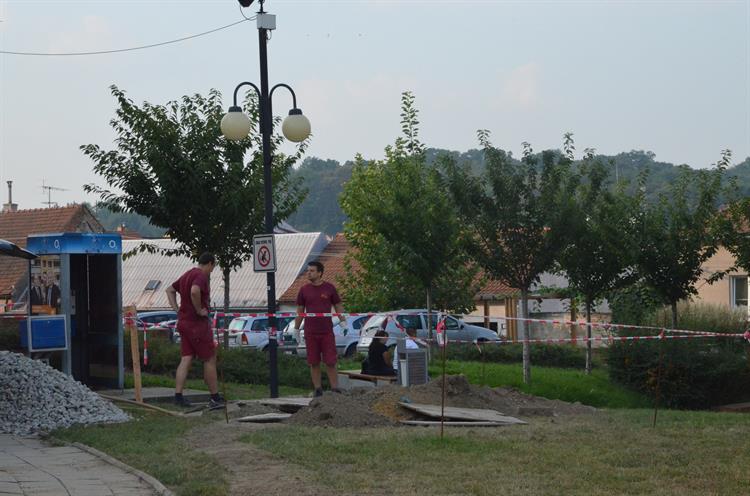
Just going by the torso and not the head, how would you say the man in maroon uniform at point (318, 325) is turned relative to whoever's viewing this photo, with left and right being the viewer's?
facing the viewer

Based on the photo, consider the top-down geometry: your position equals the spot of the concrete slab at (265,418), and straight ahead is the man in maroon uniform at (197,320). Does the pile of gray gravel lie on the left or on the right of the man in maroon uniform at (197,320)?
left
